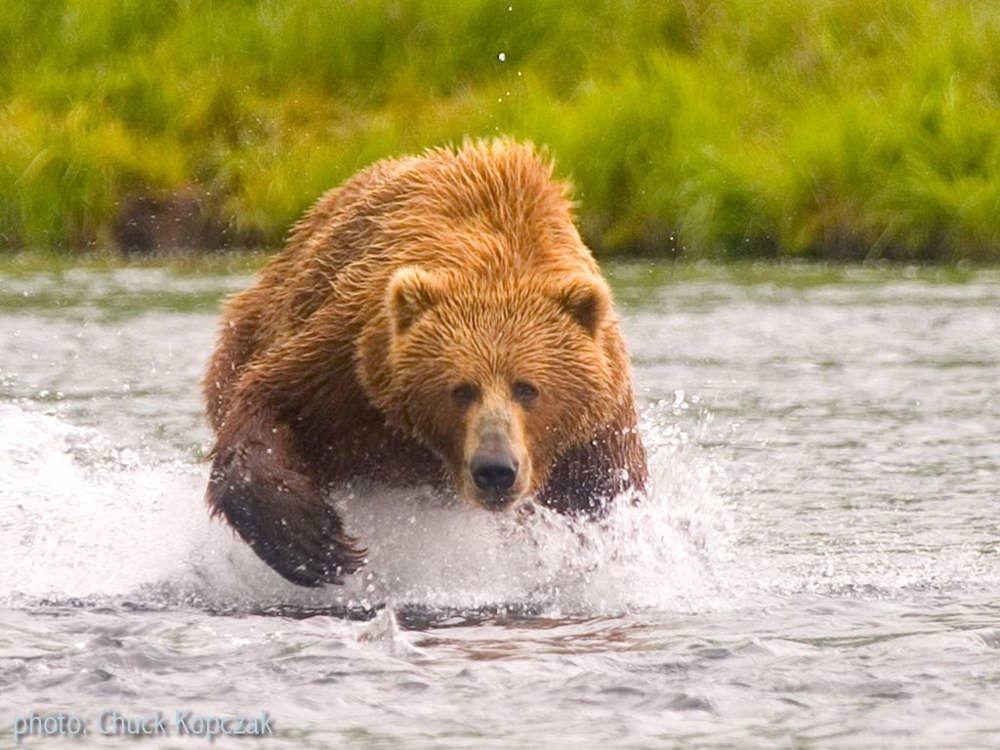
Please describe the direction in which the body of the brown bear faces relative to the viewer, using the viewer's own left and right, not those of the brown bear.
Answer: facing the viewer
